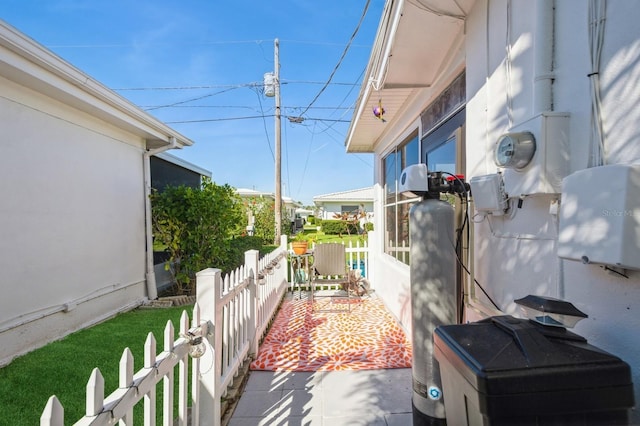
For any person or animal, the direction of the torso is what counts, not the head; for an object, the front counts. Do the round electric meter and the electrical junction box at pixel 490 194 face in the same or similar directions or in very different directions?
same or similar directions

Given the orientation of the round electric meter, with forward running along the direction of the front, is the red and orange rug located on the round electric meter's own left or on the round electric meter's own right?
on the round electric meter's own right

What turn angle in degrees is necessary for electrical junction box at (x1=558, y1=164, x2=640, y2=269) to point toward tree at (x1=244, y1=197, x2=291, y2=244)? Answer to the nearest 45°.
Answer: approximately 90° to its right

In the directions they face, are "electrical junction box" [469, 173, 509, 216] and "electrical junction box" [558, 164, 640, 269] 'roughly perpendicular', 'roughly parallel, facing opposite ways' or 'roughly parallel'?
roughly parallel

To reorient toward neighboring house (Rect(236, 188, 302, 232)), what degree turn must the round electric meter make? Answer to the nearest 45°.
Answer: approximately 90° to its right

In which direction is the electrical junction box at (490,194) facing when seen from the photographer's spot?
facing the viewer and to the left of the viewer

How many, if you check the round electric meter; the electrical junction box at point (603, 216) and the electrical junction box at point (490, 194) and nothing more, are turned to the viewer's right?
0

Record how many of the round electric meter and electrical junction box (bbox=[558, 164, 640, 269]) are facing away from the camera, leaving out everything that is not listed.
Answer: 0

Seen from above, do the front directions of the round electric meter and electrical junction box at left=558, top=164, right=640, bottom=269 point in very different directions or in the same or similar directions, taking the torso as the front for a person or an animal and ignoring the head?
same or similar directions

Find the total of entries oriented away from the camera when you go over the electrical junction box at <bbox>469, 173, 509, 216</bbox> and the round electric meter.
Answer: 0
